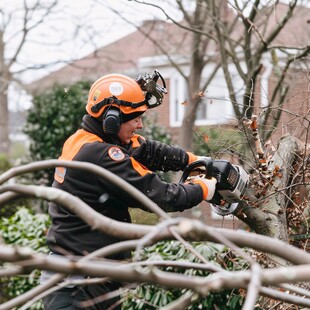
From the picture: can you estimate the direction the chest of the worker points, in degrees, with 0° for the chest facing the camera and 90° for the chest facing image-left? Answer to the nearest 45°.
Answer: approximately 270°

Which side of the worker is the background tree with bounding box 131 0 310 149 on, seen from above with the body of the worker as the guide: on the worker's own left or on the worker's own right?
on the worker's own left

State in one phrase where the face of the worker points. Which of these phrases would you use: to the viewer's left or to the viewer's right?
to the viewer's right

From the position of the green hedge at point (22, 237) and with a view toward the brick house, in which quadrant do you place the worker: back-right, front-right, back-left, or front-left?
back-right

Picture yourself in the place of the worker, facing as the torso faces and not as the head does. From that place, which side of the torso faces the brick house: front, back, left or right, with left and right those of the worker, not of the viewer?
left
